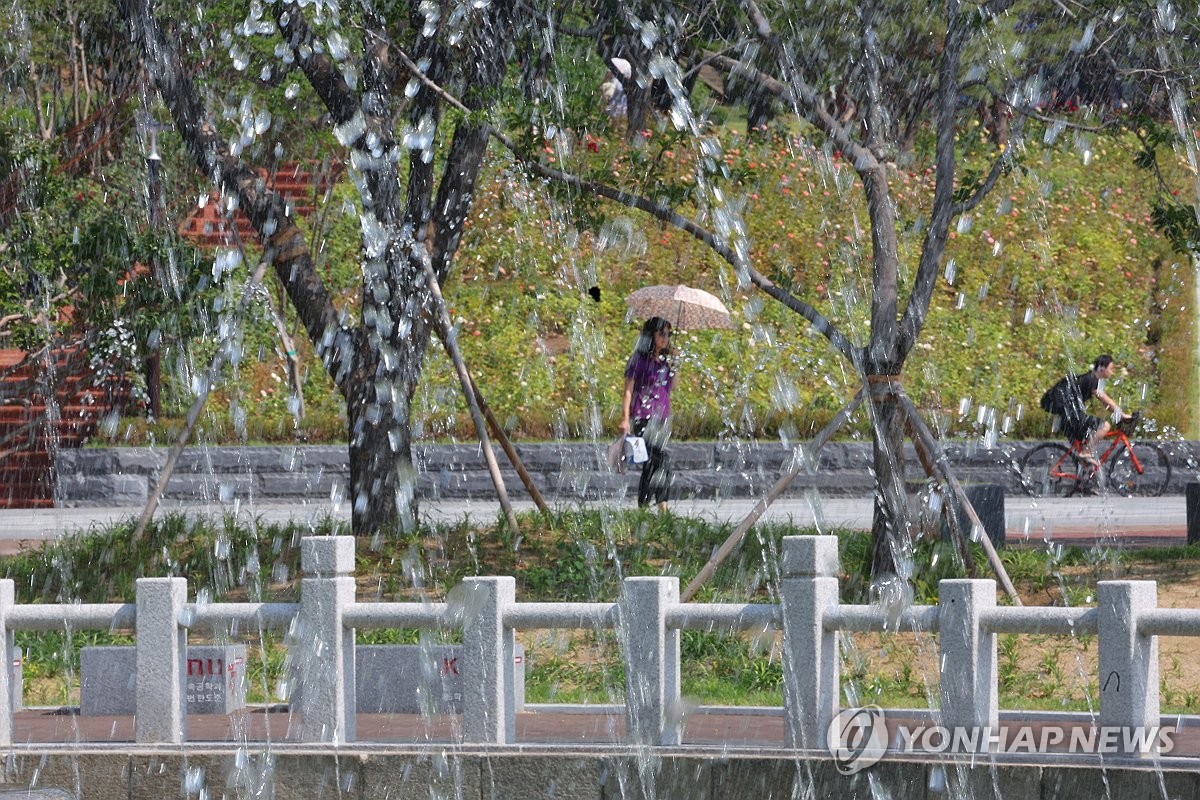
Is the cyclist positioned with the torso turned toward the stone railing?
no

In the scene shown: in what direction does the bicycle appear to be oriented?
to the viewer's right

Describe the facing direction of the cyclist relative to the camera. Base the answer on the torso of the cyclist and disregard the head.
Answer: to the viewer's right

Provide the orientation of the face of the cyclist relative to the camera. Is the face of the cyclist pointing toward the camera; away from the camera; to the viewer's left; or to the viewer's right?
to the viewer's right

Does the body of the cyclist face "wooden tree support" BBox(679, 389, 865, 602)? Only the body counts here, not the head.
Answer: no

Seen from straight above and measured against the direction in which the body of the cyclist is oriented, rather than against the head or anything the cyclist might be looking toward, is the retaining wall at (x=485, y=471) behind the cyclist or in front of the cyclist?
behind

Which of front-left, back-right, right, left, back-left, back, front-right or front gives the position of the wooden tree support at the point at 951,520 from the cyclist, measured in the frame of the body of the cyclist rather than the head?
right

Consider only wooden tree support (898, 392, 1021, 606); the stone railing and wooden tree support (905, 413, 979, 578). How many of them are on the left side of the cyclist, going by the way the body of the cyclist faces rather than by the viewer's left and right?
0

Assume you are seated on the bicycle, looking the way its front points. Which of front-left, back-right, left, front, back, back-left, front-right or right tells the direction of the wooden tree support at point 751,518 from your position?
right

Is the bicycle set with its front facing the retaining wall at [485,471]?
no

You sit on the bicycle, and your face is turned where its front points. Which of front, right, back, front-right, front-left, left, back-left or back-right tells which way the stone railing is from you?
right
